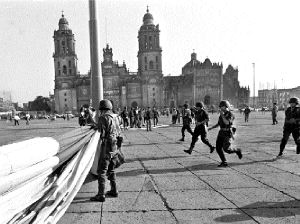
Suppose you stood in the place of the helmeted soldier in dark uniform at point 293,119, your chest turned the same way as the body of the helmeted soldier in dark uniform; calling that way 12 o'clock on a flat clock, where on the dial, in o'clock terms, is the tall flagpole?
The tall flagpole is roughly at 2 o'clock from the helmeted soldier in dark uniform.

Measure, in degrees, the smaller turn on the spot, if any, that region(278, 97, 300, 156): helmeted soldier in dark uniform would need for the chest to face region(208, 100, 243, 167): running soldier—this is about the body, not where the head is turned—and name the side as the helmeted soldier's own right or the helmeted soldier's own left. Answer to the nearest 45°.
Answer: approximately 45° to the helmeted soldier's own right
